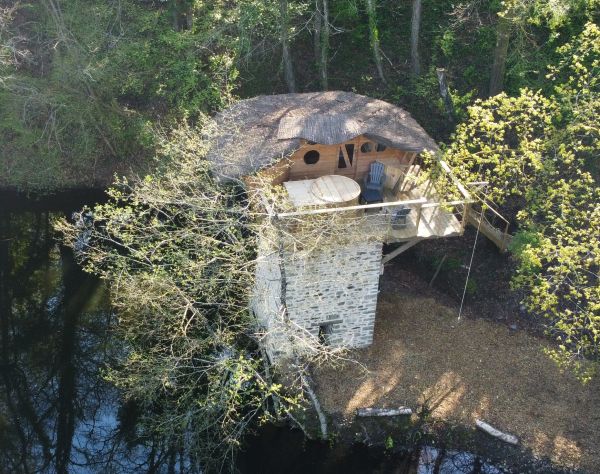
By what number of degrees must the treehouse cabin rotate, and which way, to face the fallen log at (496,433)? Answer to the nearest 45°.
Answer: approximately 45° to its left

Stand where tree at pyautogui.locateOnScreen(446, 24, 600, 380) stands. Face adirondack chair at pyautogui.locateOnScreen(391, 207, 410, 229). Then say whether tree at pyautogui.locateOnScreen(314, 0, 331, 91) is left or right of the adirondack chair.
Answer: right

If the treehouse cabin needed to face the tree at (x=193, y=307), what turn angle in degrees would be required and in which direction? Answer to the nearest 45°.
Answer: approximately 45° to its right

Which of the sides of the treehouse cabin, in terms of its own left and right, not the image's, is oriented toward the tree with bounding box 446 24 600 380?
left

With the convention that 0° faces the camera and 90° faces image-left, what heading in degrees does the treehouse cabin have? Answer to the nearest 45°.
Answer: approximately 0°

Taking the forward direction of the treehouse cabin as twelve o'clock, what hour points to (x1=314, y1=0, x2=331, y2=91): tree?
The tree is roughly at 6 o'clock from the treehouse cabin.

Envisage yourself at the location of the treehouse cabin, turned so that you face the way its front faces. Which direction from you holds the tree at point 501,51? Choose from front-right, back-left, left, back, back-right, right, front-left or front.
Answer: back-left
